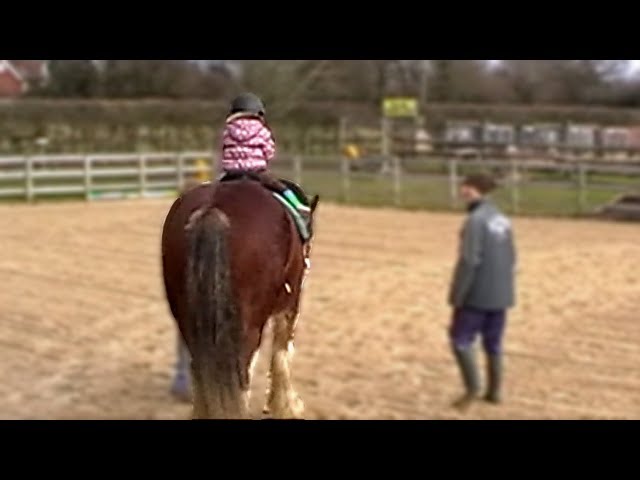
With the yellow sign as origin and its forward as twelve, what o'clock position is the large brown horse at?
The large brown horse is roughly at 12 o'clock from the yellow sign.

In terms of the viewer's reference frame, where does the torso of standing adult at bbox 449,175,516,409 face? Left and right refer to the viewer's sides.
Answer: facing away from the viewer and to the left of the viewer

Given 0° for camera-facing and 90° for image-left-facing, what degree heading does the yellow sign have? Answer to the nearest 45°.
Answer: approximately 0°

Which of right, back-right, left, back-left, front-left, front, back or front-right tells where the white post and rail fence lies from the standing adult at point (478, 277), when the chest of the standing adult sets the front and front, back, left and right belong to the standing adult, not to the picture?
front-right
